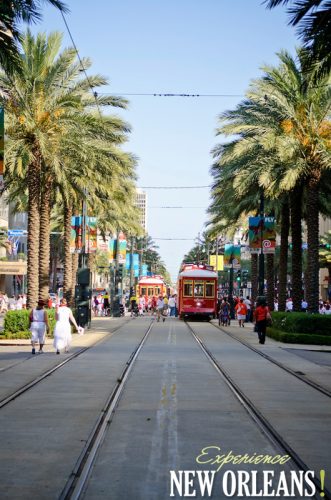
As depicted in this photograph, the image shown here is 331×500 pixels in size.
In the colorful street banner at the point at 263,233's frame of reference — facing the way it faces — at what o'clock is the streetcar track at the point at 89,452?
The streetcar track is roughly at 12 o'clock from the colorful street banner.

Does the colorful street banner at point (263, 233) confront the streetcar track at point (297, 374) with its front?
yes

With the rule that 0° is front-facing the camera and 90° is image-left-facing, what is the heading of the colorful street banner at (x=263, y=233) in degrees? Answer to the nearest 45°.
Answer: approximately 0°

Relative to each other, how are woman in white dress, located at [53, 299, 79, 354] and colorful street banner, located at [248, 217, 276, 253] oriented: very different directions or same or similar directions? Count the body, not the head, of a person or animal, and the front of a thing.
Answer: very different directions

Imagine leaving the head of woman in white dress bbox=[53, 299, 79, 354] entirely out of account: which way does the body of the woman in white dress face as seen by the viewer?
away from the camera

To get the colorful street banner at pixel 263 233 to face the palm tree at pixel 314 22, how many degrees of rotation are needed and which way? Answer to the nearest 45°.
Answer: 0° — it already faces it

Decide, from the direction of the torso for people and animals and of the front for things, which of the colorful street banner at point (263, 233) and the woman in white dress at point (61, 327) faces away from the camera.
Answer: the woman in white dress

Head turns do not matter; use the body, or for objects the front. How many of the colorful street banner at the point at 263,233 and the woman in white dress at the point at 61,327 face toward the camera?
1

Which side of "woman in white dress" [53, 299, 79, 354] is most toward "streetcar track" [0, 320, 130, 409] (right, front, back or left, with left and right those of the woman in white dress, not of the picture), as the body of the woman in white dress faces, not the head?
back

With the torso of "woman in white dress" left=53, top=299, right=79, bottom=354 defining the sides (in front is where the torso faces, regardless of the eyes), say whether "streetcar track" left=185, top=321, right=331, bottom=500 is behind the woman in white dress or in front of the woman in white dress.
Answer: behind

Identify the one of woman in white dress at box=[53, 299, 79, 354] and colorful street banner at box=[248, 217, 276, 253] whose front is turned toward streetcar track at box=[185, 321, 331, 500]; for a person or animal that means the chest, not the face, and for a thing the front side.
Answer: the colorful street banner
